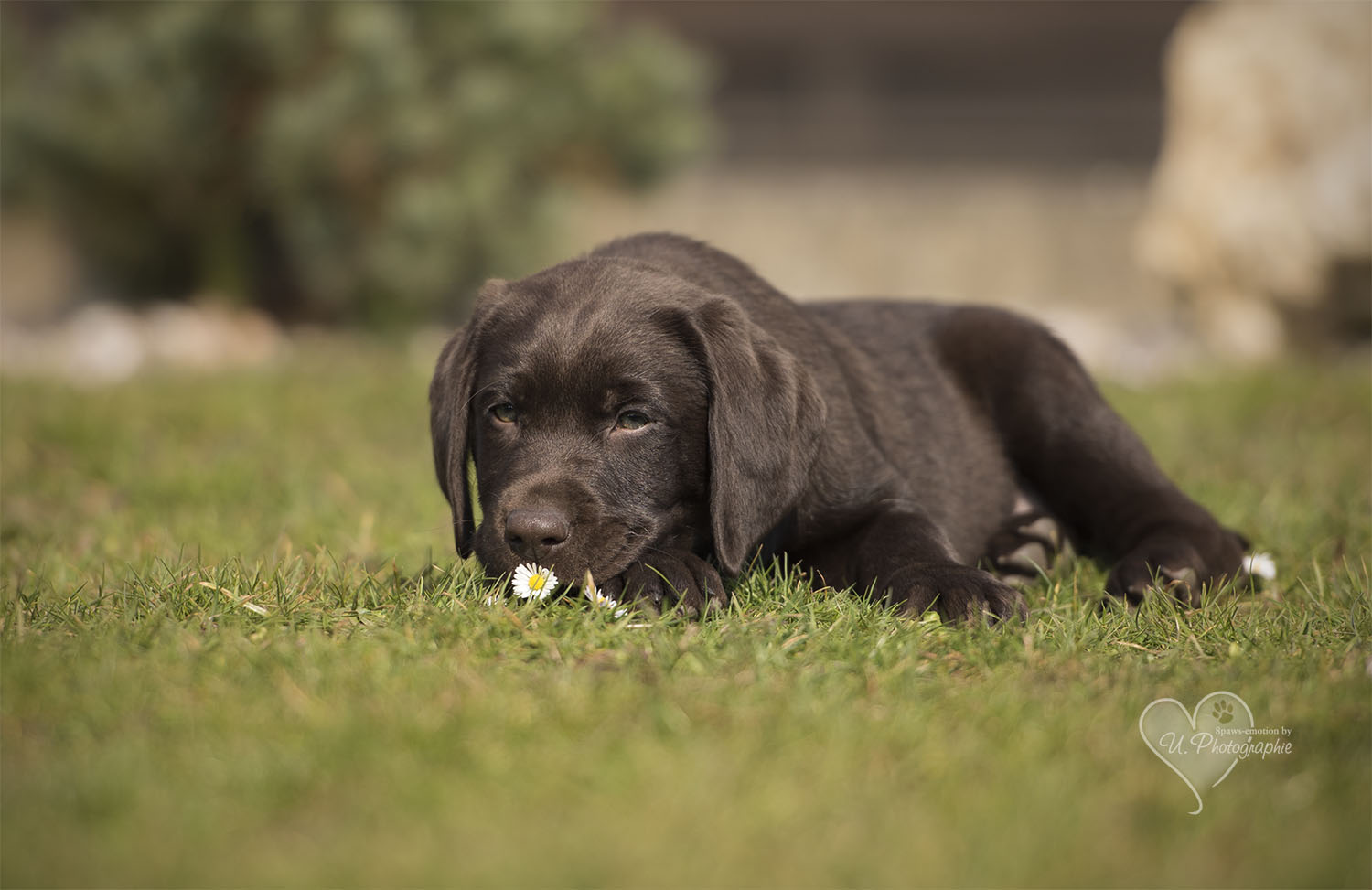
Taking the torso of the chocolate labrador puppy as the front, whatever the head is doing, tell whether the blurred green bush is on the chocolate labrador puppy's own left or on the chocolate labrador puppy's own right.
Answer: on the chocolate labrador puppy's own right

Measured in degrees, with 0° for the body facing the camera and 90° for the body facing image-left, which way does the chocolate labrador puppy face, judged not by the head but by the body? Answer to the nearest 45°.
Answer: approximately 45°
